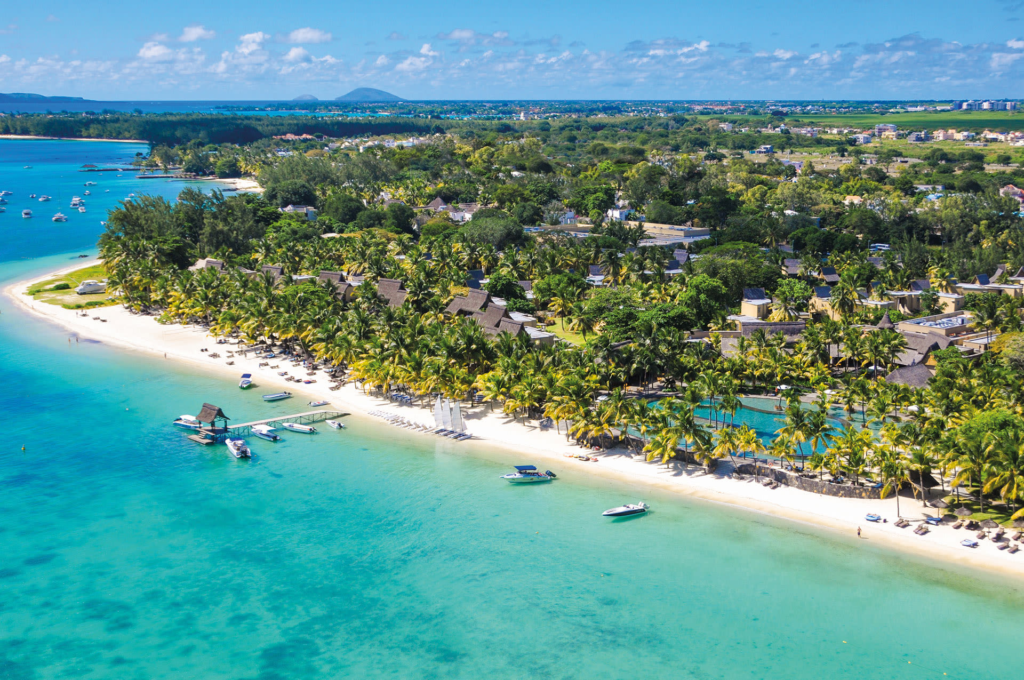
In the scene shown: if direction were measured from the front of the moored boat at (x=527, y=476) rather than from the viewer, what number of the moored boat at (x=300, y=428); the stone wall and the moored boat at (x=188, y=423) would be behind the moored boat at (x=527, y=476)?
1

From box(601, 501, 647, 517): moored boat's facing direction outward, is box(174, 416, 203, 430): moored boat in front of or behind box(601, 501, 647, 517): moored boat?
in front

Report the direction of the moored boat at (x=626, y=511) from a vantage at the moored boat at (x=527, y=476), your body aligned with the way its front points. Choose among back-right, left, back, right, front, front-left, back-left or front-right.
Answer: back-left

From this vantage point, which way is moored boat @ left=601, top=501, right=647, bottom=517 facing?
to the viewer's left

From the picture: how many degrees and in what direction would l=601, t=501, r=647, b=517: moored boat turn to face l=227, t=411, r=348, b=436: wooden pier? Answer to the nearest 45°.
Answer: approximately 45° to its right

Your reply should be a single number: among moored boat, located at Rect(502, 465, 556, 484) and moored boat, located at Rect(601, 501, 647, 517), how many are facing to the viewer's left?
2

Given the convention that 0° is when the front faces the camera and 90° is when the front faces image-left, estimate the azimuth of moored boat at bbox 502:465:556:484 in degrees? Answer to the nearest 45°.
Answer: approximately 90°

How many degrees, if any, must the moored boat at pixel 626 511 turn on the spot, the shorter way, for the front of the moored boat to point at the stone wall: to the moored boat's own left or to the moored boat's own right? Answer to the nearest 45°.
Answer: approximately 180°

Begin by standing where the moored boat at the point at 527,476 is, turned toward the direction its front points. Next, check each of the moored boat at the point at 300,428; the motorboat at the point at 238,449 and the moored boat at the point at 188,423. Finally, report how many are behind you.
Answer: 0

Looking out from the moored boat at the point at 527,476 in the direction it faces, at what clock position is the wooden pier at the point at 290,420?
The wooden pier is roughly at 1 o'clock from the moored boat.

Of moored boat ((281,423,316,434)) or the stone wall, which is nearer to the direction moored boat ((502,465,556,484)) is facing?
the moored boat

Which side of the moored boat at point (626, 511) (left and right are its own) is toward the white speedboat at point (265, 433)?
front

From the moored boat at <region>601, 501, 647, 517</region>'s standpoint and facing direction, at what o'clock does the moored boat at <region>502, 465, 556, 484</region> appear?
the moored boat at <region>502, 465, 556, 484</region> is roughly at 1 o'clock from the moored boat at <region>601, 501, 647, 517</region>.

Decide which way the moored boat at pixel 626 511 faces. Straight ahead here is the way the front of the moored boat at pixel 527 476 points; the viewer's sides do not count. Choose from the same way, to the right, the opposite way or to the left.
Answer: the same way
